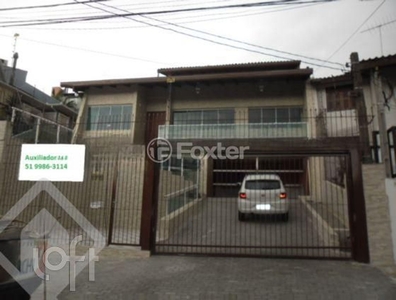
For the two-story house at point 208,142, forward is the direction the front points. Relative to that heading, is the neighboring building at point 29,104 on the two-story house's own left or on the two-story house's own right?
on the two-story house's own right

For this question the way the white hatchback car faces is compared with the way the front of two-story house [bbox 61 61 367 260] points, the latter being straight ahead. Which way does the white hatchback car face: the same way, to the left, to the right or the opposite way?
the opposite way

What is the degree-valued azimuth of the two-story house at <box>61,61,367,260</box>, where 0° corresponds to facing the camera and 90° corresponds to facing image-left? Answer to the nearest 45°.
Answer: approximately 0°

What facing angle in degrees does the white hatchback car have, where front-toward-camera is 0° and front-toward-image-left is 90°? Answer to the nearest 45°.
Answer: approximately 180°
